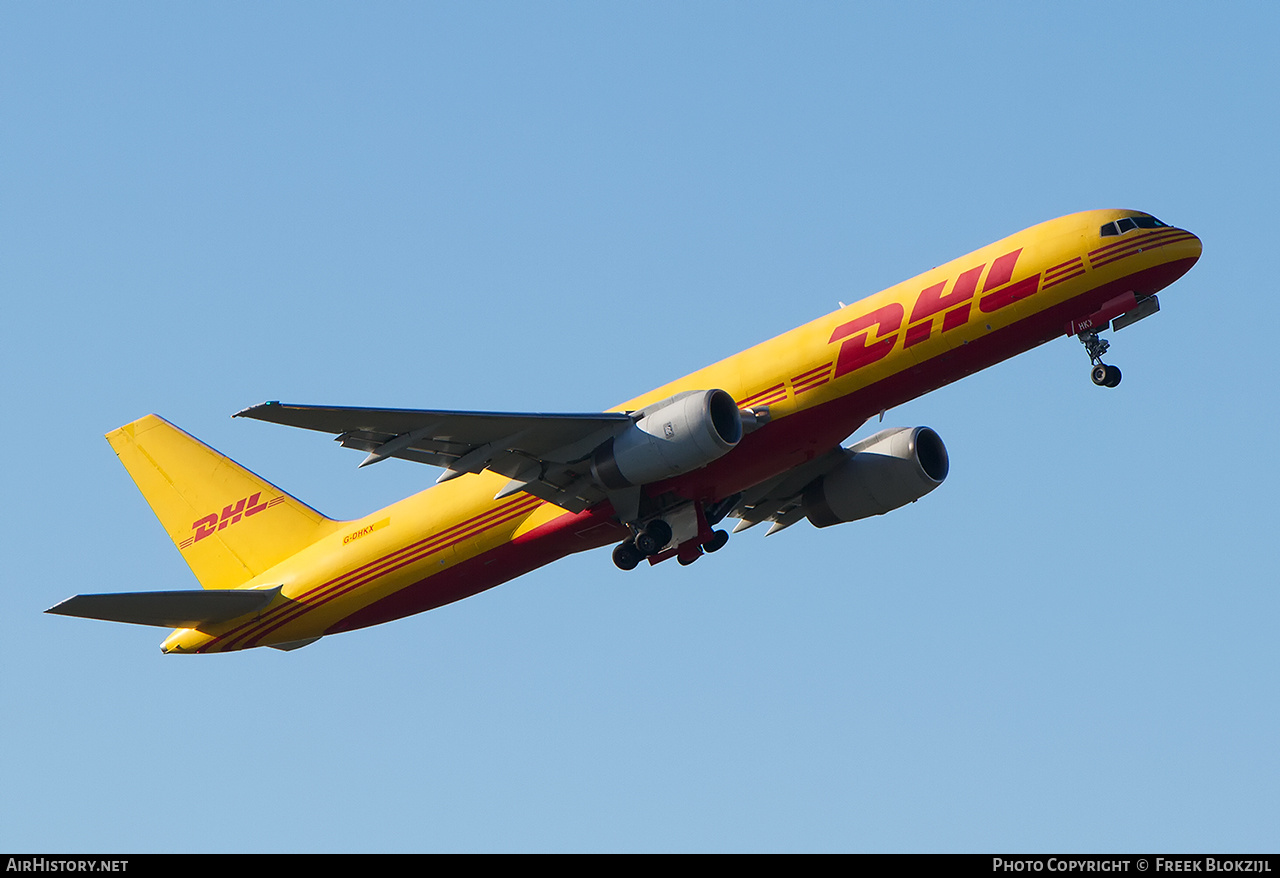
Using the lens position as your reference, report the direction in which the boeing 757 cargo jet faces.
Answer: facing the viewer and to the right of the viewer
